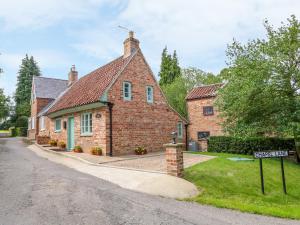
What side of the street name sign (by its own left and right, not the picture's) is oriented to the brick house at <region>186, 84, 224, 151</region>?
back

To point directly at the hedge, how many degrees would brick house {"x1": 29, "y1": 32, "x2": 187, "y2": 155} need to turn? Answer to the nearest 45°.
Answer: approximately 135° to its left

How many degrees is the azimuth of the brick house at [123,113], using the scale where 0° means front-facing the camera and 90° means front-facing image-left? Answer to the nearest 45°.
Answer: approximately 45°

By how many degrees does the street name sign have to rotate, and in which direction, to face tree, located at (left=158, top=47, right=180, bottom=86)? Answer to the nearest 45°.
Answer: approximately 135° to its right

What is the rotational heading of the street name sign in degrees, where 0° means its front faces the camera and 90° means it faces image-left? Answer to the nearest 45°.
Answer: approximately 0°

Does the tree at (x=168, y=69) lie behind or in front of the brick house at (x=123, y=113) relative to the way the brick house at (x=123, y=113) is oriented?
behind

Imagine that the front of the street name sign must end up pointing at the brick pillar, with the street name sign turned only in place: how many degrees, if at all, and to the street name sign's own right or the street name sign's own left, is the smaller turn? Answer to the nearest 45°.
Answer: approximately 135° to the street name sign's own right

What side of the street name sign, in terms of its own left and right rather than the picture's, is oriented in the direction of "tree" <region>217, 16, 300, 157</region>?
back

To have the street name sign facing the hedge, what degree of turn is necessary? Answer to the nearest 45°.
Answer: approximately 180°

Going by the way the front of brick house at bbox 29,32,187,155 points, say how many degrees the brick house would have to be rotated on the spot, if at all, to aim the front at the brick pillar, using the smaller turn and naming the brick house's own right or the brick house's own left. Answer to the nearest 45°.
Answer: approximately 45° to the brick house's own left
